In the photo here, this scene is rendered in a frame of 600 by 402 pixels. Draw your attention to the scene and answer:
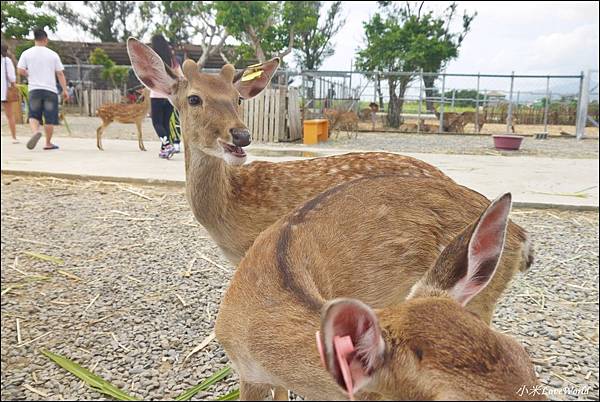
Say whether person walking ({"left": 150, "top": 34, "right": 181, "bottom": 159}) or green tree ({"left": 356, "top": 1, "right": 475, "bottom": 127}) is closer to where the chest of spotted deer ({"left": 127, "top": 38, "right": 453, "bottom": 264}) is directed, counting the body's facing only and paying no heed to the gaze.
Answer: the person walking

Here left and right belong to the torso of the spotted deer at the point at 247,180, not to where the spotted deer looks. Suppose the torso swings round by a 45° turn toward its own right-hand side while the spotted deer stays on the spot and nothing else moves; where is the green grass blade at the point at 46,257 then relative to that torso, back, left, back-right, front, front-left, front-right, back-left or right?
front-right

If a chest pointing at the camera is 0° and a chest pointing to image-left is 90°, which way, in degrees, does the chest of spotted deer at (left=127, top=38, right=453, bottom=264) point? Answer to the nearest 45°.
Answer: approximately 45°
